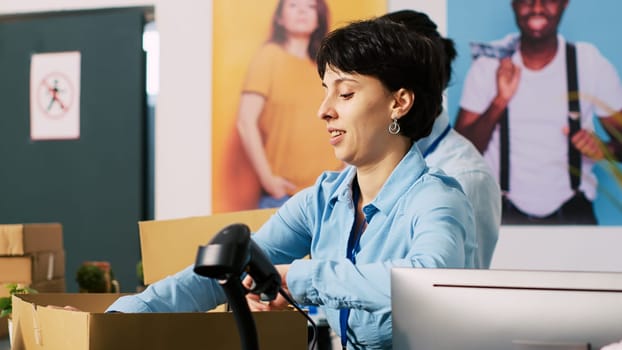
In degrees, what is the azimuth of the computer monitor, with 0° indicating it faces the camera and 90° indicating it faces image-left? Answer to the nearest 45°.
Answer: approximately 180°

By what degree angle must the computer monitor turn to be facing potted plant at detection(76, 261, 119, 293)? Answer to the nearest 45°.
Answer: approximately 45° to its left

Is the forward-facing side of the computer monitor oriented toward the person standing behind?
yes

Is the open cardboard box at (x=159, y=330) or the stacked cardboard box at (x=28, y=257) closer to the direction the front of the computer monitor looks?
the stacked cardboard box

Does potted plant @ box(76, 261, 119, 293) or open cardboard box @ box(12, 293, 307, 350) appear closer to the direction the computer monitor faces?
the potted plant

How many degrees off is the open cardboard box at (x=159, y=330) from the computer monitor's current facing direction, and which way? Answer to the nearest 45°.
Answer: approximately 90° to its left

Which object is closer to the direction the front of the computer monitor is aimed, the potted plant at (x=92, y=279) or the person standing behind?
the person standing behind

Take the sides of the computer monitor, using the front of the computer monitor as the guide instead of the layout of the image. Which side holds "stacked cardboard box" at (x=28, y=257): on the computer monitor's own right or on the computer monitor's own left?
on the computer monitor's own left
